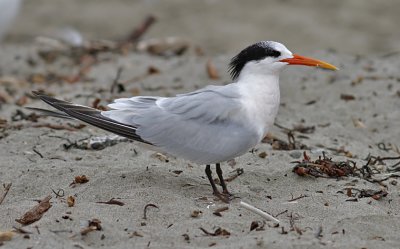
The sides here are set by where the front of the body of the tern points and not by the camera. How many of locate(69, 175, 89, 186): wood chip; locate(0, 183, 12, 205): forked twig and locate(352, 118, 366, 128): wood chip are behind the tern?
2

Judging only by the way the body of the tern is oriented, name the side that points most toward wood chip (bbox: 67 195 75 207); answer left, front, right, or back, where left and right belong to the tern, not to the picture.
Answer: back

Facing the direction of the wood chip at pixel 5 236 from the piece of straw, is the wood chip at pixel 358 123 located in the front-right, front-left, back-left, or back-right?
back-right

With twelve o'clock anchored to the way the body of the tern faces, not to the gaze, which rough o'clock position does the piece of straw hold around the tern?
The piece of straw is roughly at 2 o'clock from the tern.

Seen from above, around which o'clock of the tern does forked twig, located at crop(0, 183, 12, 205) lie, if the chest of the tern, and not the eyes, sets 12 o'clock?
The forked twig is roughly at 6 o'clock from the tern.

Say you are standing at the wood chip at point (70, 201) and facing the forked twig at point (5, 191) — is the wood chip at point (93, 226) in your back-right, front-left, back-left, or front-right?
back-left

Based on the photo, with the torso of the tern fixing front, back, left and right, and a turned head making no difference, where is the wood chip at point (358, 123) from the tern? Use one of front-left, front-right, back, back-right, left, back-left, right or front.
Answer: front-left

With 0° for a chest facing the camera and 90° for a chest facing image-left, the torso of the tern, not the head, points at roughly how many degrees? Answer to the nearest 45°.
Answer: approximately 270°

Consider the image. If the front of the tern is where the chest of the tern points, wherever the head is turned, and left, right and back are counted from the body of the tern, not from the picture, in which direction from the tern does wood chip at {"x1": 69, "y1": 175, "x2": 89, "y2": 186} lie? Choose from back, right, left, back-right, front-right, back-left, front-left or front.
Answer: back
